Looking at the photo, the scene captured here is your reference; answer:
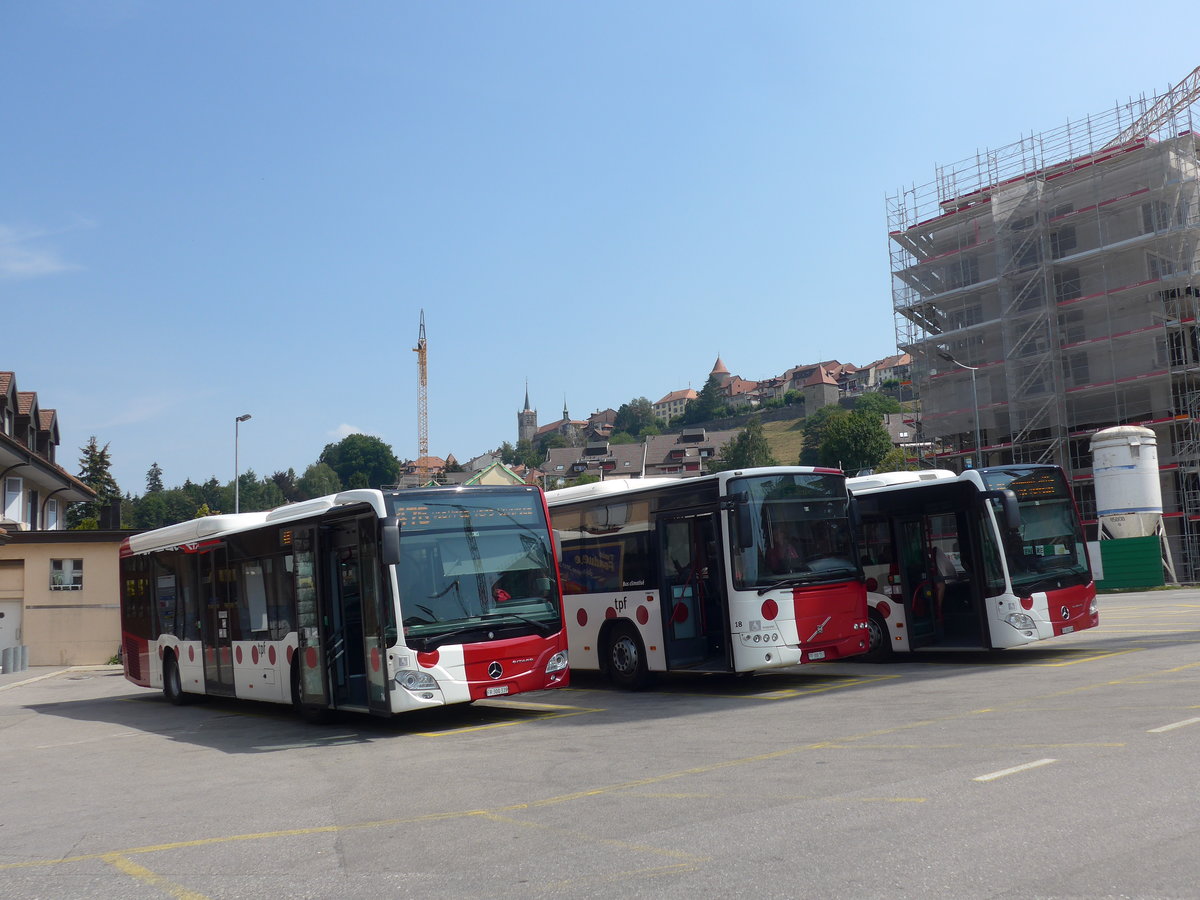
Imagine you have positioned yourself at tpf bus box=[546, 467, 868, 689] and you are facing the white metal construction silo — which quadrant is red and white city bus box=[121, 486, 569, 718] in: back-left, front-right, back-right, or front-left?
back-left

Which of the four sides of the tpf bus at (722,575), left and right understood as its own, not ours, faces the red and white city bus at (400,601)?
right

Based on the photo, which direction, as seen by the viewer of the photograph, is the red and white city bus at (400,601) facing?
facing the viewer and to the right of the viewer

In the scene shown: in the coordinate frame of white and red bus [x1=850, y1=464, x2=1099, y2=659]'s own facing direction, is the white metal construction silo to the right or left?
on its left

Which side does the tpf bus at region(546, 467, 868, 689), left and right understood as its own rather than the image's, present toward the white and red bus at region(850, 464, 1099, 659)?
left

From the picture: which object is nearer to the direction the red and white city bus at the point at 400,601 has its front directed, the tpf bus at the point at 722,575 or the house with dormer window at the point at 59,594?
the tpf bus

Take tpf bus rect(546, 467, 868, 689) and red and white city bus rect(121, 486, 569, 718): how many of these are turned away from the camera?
0

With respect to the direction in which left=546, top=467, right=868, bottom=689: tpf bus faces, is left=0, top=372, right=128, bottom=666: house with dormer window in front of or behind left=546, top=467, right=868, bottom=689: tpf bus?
behind

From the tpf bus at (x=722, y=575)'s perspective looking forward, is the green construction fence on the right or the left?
on its left

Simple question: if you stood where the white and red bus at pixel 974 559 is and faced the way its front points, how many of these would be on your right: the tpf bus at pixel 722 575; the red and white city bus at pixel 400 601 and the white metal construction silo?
2

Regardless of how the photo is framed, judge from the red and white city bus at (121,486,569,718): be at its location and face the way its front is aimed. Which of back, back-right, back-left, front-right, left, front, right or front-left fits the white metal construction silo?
left

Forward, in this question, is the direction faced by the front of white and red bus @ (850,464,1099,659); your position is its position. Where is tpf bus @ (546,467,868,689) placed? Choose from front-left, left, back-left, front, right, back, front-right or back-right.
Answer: right

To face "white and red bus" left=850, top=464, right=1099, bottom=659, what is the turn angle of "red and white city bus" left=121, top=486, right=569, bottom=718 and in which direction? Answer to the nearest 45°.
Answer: approximately 45° to its left
